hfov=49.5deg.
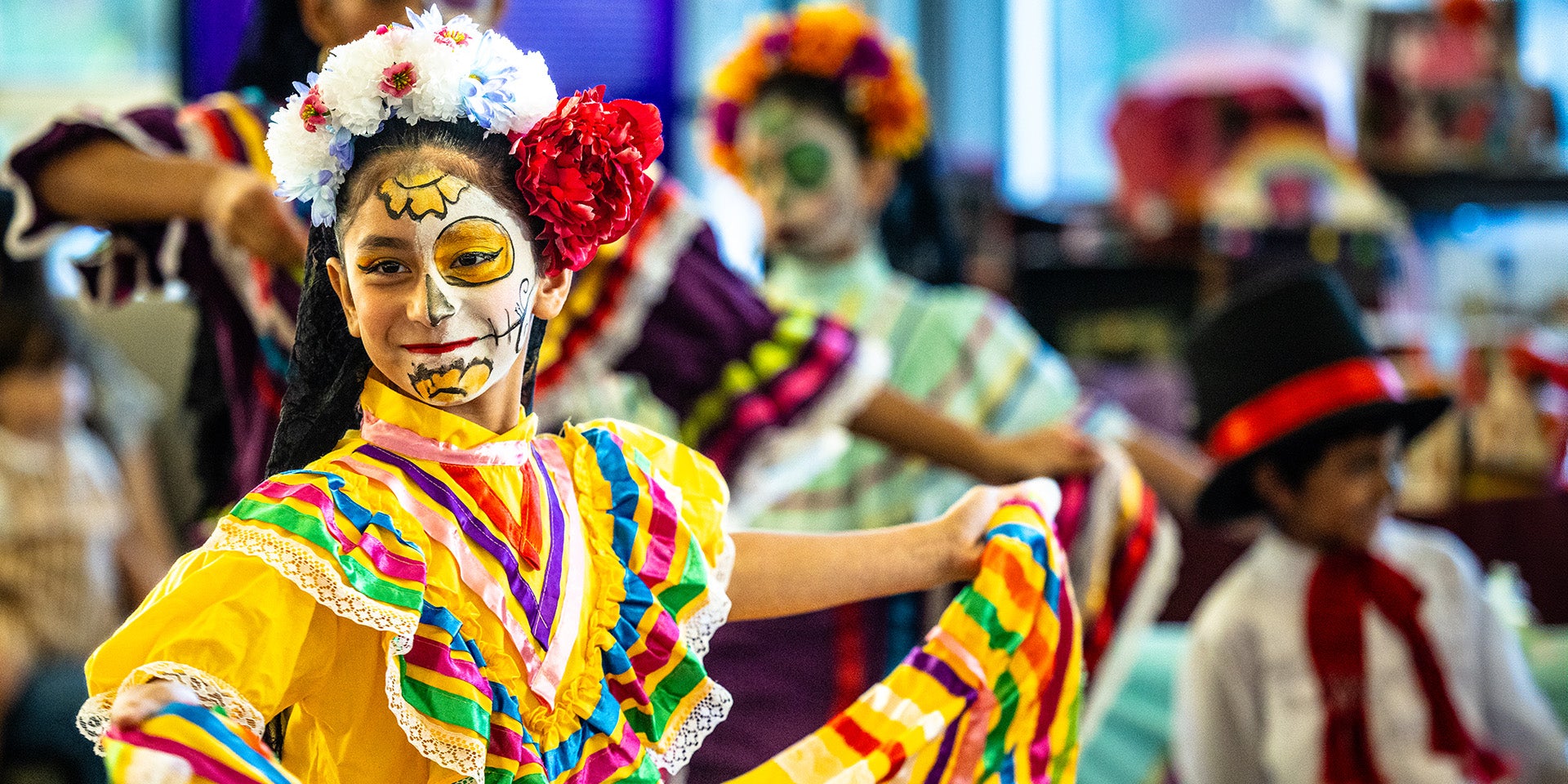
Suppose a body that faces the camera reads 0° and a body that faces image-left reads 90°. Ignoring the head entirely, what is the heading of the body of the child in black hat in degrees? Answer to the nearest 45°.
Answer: approximately 315°

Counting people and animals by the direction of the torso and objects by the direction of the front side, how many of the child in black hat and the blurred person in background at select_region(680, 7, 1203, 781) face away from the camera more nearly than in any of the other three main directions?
0

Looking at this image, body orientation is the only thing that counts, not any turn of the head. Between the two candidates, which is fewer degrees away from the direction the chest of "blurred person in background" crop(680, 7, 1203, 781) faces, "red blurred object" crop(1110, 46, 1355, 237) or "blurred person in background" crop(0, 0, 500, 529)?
the blurred person in background

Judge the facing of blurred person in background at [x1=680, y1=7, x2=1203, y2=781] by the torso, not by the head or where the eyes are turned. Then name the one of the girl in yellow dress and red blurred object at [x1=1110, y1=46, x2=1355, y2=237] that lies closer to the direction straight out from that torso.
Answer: the girl in yellow dress

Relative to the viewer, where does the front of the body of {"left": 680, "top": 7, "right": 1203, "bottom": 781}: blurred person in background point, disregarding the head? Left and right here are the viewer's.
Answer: facing the viewer and to the left of the viewer

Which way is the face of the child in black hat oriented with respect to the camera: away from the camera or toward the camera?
toward the camera

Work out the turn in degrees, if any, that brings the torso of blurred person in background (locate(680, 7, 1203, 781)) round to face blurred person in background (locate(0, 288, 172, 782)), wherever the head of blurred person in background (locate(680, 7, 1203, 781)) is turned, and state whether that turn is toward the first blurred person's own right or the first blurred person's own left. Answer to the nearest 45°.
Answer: approximately 45° to the first blurred person's own right

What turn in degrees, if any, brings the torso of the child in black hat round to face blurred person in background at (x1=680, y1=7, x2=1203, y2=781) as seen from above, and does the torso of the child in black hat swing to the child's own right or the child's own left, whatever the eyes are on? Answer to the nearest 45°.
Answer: approximately 135° to the child's own right

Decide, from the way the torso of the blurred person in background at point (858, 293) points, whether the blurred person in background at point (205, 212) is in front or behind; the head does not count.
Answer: in front

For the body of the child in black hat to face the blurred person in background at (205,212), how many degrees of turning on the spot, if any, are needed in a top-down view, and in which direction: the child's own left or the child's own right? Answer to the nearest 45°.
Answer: approximately 90° to the child's own right

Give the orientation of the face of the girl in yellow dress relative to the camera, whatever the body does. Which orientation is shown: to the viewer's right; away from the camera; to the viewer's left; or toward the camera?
toward the camera
